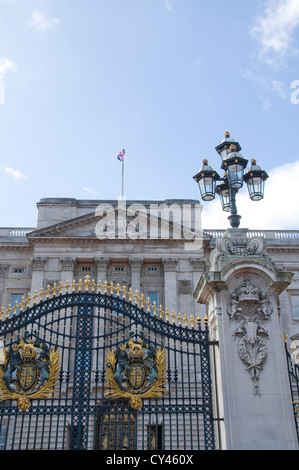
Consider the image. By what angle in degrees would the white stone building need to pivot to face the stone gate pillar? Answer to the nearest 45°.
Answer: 0° — it already faces it

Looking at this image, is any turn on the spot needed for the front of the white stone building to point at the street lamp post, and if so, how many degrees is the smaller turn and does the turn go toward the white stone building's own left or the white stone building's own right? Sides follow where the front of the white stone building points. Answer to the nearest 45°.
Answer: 0° — it already faces it

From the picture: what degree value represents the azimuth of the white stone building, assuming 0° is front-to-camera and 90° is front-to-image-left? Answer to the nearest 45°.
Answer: approximately 0°
